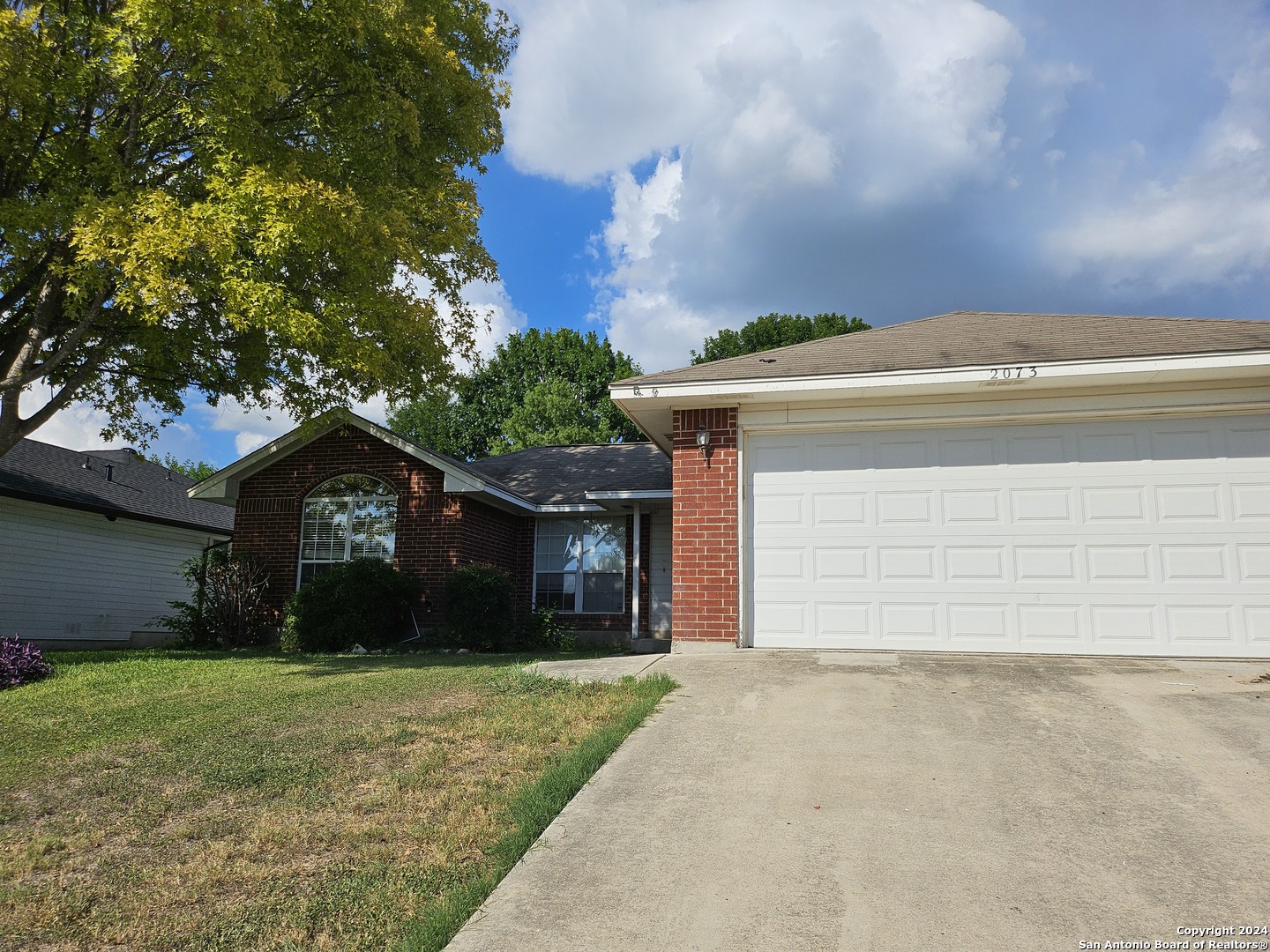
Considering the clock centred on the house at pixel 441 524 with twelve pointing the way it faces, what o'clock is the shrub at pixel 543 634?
The shrub is roughly at 10 o'clock from the house.

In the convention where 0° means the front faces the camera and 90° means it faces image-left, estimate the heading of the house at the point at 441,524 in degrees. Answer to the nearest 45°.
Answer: approximately 0°

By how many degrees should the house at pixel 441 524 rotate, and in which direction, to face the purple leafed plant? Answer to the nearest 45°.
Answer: approximately 45° to its right

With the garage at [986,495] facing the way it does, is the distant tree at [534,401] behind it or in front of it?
behind

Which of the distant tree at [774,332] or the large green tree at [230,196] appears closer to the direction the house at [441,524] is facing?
the large green tree

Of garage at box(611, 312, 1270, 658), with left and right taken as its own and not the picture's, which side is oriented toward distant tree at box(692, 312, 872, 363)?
back

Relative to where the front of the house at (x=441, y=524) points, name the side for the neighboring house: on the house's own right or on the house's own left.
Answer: on the house's own right

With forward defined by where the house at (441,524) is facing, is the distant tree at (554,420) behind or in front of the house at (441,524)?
behind

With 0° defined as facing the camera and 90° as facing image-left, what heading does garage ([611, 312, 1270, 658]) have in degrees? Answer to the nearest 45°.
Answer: approximately 0°

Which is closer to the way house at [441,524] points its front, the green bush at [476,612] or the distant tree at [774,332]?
the green bush
